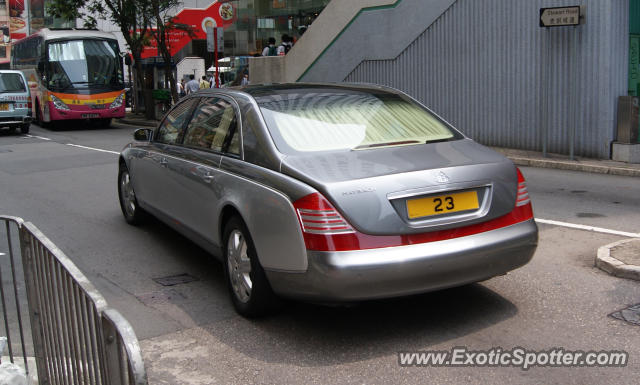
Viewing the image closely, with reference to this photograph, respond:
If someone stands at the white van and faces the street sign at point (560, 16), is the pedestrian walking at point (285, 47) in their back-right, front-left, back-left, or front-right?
front-left

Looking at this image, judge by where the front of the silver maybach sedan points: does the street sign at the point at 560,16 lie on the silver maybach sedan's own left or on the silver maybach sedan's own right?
on the silver maybach sedan's own right

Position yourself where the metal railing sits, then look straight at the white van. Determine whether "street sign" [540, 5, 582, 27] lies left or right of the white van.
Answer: right

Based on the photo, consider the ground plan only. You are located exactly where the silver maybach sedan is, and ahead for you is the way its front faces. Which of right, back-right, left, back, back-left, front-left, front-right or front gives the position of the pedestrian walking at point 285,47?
front-right

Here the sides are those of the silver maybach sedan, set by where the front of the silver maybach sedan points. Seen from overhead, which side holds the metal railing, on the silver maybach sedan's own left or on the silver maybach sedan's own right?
on the silver maybach sedan's own left

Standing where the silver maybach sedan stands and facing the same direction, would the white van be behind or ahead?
ahead

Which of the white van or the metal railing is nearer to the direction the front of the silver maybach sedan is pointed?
the white van

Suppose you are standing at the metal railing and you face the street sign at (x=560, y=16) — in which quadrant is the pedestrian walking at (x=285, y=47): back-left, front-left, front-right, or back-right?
front-left

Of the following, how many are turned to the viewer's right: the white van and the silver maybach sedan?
0

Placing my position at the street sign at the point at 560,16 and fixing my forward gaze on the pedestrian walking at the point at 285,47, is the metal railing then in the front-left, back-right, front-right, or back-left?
back-left

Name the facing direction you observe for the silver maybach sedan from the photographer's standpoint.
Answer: facing away from the viewer and to the left of the viewer
